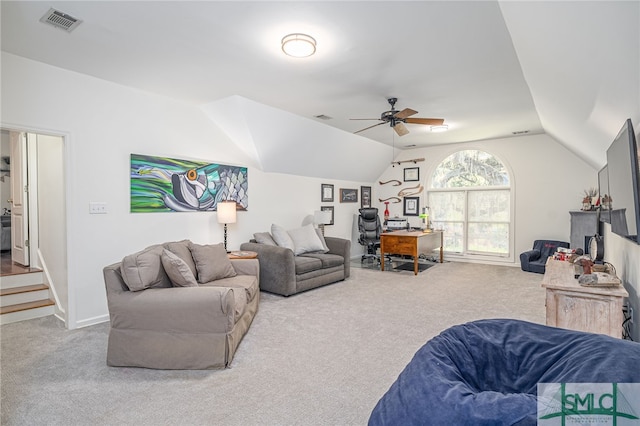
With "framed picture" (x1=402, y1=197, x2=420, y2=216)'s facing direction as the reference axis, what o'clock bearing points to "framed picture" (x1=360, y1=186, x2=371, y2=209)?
"framed picture" (x1=360, y1=186, x2=371, y2=209) is roughly at 3 o'clock from "framed picture" (x1=402, y1=197, x2=420, y2=216).

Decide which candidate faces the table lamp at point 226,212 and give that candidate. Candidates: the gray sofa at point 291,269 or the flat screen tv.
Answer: the flat screen tv

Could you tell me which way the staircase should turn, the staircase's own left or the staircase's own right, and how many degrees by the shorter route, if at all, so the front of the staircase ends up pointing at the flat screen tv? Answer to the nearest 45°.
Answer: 0° — it already faces it

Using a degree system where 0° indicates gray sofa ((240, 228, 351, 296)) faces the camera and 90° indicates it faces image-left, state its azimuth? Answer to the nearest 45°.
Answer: approximately 315°

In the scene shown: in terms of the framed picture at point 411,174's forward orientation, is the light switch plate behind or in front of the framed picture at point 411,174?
in front

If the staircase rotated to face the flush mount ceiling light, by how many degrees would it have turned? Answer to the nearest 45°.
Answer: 0° — it already faces it

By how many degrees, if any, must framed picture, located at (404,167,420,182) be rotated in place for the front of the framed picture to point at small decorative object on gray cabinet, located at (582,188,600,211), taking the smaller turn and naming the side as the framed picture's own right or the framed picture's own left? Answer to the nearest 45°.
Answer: approximately 45° to the framed picture's own left

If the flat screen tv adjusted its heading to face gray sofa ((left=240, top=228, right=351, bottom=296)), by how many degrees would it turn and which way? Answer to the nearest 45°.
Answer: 0° — it already faces it

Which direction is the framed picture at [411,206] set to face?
toward the camera

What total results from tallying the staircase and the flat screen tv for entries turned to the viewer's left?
1

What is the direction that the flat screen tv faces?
to the viewer's left
